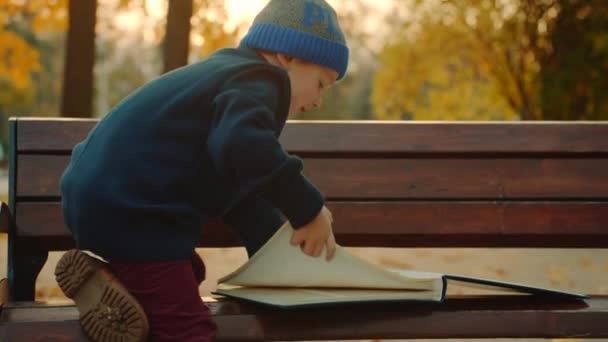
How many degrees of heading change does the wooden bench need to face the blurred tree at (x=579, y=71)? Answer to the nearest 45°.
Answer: approximately 180°

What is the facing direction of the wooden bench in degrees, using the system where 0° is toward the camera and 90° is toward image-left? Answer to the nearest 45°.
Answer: approximately 0°

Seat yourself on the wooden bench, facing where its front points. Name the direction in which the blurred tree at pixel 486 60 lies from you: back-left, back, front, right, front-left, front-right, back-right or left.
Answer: back

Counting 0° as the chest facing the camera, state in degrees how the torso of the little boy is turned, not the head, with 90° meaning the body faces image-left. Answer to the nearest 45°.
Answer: approximately 270°

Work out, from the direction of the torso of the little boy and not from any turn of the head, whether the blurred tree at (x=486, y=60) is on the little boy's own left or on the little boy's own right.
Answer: on the little boy's own left

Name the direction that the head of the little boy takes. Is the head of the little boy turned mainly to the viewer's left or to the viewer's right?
to the viewer's right

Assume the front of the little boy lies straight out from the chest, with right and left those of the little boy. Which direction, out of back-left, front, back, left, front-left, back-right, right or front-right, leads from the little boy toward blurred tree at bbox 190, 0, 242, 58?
left

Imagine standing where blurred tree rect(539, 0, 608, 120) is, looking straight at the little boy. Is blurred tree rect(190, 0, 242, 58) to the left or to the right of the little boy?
right

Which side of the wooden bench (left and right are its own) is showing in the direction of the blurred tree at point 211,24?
back
